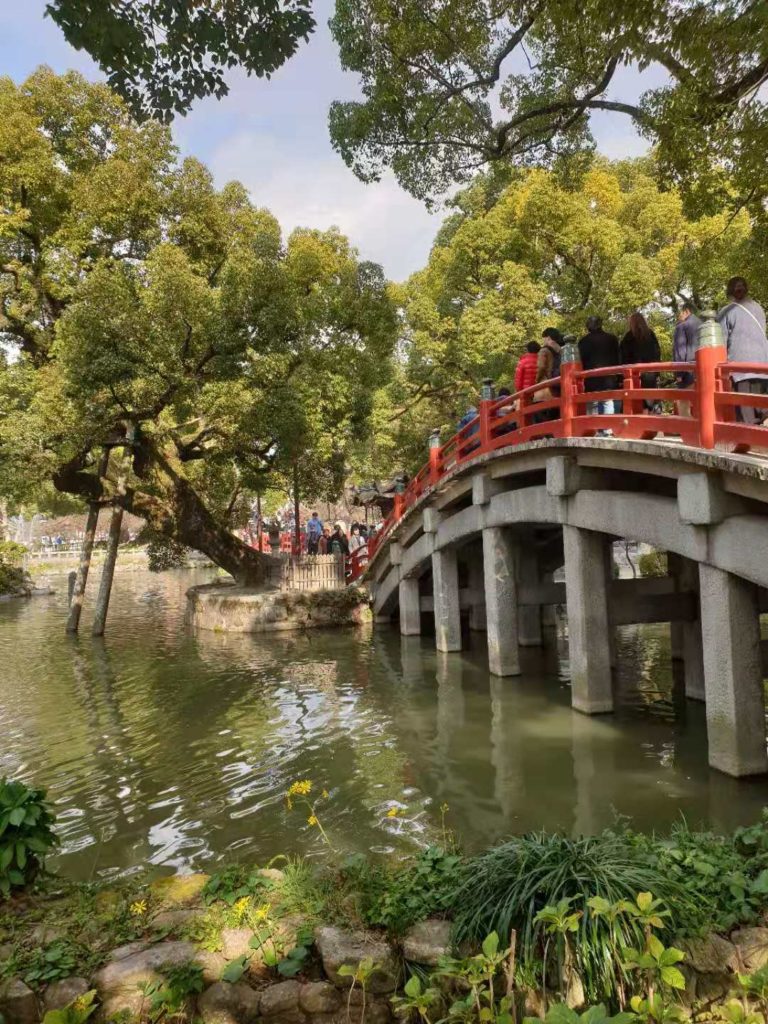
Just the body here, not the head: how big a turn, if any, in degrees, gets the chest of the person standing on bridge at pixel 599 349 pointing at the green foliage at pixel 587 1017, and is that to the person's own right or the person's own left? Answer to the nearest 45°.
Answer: approximately 180°

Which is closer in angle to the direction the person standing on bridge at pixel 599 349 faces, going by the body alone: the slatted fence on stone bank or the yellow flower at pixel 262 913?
the slatted fence on stone bank

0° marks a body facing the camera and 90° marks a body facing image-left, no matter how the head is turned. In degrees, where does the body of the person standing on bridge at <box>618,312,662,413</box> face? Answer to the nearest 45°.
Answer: approximately 180°

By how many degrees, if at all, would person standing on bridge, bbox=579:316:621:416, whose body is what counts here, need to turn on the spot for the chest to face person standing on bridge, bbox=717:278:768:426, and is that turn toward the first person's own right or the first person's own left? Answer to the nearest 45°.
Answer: approximately 135° to the first person's own right

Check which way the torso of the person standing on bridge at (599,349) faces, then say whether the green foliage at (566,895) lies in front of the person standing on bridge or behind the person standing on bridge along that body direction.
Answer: behind

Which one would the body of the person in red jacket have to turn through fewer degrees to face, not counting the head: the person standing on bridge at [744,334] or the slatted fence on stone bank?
the slatted fence on stone bank

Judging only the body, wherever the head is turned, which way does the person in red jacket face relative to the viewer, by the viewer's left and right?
facing away from the viewer and to the left of the viewer

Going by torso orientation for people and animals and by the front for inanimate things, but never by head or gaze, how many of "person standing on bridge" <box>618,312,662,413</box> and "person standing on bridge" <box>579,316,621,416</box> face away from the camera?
2

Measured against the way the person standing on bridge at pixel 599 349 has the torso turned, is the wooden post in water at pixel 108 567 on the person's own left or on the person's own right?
on the person's own left

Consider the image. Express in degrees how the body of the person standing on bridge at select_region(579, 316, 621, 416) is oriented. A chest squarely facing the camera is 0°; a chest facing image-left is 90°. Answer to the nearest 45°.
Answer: approximately 180°

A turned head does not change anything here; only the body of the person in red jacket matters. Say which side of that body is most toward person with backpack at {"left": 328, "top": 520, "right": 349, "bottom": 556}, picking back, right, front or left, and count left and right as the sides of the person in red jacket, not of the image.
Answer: front

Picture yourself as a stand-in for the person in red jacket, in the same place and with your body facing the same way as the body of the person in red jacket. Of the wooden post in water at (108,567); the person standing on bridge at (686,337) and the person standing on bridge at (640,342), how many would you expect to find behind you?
2

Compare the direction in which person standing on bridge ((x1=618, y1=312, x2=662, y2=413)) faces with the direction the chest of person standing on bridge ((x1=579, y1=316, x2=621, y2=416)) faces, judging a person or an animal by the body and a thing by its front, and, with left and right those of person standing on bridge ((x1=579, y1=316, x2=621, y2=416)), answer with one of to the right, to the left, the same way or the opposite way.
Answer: the same way

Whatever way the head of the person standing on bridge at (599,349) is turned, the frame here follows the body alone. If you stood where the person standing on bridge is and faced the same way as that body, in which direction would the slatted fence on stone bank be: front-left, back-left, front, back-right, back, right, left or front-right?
front-left

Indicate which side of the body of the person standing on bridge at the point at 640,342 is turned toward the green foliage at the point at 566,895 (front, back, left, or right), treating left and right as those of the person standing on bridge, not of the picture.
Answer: back

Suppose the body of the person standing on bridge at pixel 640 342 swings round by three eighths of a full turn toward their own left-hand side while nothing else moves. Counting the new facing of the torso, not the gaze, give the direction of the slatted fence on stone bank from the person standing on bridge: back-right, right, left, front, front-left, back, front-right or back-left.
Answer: right
